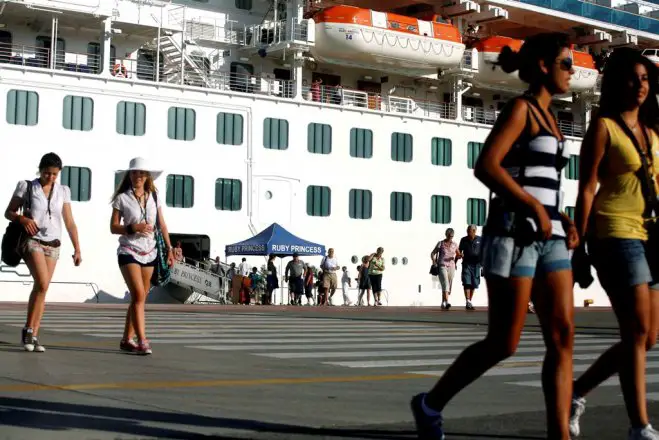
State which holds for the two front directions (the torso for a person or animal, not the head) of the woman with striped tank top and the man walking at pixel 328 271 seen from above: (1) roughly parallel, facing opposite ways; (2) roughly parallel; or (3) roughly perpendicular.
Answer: roughly perpendicular

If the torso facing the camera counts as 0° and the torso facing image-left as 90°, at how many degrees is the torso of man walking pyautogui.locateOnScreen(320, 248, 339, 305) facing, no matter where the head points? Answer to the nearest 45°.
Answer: approximately 0°

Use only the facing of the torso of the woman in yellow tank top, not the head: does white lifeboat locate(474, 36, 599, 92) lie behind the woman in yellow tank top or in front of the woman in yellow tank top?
behind

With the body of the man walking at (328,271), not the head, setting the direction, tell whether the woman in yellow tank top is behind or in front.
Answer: in front

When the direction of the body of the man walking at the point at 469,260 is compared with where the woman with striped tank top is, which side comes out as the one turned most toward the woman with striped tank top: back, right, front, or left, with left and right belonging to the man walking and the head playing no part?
front

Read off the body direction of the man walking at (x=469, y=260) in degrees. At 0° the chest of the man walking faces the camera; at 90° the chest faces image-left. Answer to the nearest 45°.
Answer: approximately 0°

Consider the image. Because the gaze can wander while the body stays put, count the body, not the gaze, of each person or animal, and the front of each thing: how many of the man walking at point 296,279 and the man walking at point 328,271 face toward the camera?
2
